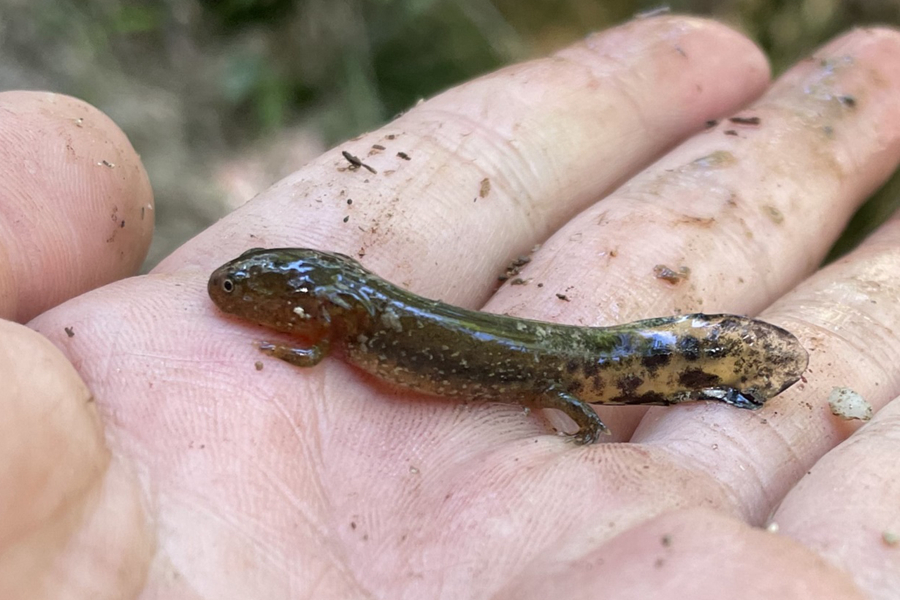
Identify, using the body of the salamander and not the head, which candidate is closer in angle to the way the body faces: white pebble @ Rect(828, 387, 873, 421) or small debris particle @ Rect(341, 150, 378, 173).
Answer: the small debris particle

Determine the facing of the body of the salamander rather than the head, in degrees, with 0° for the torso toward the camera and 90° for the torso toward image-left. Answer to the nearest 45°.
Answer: approximately 90°

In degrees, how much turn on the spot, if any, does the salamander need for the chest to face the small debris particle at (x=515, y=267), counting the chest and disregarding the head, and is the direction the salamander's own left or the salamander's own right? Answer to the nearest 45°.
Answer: approximately 90° to the salamander's own right

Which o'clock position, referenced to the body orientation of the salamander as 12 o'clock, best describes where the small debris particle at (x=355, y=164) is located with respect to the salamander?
The small debris particle is roughly at 2 o'clock from the salamander.

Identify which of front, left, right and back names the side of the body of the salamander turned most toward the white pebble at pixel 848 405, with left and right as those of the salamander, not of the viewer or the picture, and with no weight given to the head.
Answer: back

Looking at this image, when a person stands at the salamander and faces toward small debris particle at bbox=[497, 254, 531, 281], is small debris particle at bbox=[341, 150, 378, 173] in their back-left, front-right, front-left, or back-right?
front-left
